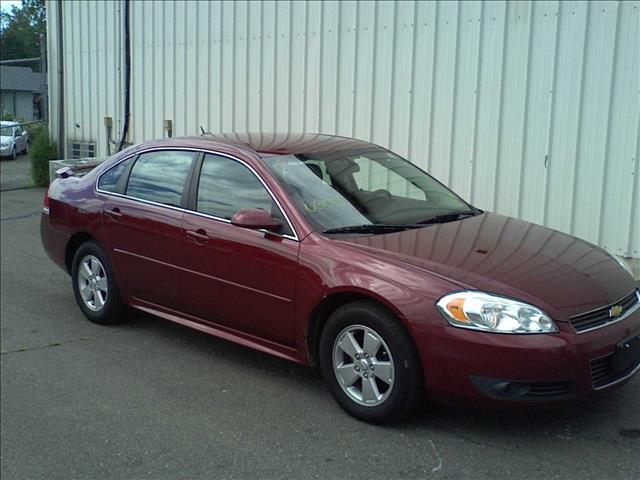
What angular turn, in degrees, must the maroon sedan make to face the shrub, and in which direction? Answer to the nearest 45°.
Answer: approximately 180°

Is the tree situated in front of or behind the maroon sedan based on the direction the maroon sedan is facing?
behind

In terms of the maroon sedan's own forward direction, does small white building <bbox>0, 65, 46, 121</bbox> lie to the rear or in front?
to the rear

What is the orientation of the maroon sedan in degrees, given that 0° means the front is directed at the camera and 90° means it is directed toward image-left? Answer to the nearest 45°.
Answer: approximately 315°

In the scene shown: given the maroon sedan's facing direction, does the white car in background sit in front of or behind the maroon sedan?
behind
